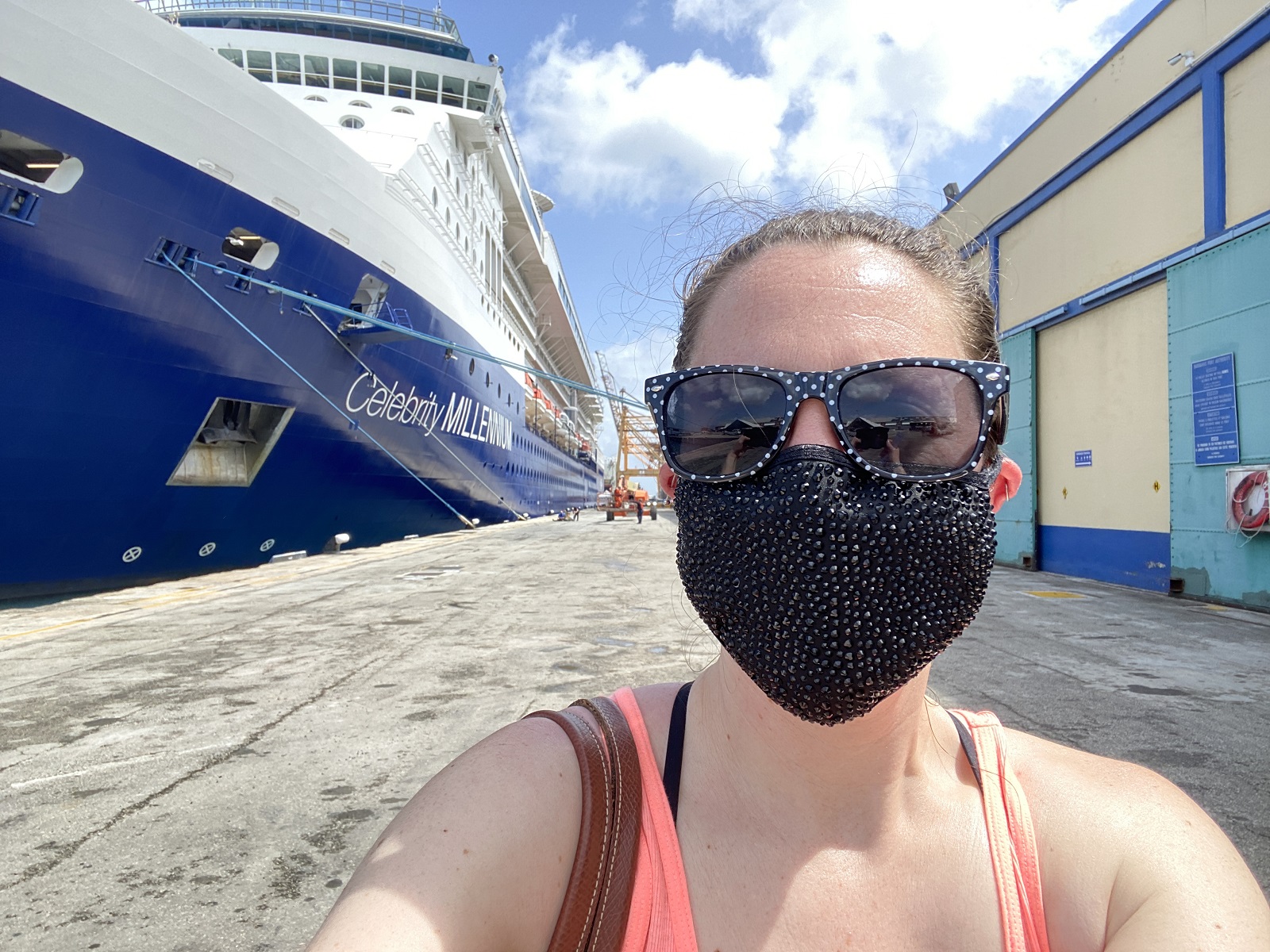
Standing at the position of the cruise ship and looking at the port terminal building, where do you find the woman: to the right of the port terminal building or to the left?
right

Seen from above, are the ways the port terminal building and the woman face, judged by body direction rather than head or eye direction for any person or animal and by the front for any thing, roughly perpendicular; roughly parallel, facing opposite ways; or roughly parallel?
roughly perpendicular

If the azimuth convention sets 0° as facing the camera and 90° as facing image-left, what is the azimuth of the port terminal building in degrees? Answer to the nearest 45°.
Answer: approximately 45°

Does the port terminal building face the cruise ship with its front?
yes

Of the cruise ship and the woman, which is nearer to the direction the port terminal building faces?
the cruise ship

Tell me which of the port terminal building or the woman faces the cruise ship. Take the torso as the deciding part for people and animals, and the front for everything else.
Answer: the port terminal building

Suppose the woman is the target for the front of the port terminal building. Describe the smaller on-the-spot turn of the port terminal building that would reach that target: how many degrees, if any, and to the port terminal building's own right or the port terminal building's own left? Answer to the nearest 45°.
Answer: approximately 45° to the port terminal building's own left

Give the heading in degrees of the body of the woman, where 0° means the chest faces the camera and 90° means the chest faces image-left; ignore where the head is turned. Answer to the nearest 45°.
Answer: approximately 0°

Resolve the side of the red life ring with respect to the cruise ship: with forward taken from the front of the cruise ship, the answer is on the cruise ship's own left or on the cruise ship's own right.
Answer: on the cruise ship's own left

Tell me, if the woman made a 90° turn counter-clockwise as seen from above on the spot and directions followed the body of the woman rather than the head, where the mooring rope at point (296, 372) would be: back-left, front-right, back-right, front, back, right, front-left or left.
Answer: back-left
